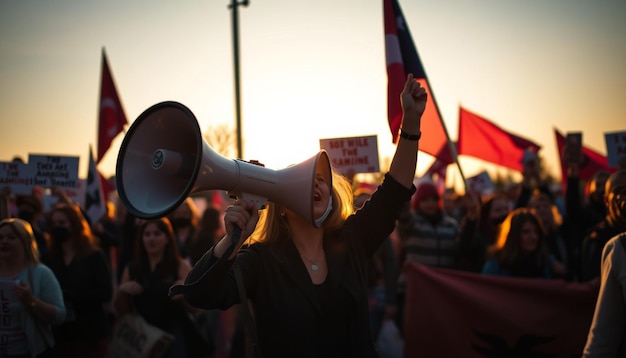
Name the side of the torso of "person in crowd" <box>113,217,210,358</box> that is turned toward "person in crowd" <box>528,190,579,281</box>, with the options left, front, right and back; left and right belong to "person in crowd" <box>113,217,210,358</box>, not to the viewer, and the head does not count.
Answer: left

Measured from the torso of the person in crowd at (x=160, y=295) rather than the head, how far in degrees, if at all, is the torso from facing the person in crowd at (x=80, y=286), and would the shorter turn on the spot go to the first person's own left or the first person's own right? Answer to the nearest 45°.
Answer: approximately 135° to the first person's own right

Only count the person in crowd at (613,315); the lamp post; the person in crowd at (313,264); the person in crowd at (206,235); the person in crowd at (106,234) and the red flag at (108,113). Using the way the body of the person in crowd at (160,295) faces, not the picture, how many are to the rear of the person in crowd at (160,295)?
4

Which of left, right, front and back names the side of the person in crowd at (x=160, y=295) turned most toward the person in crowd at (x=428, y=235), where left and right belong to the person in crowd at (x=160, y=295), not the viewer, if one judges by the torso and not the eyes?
left

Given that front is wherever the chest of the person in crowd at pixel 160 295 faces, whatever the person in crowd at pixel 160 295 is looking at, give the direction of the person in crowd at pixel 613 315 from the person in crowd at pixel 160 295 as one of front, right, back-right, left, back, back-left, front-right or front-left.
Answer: front-left

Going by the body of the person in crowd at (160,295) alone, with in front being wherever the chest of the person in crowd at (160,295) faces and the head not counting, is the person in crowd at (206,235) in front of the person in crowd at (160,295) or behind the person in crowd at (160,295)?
behind

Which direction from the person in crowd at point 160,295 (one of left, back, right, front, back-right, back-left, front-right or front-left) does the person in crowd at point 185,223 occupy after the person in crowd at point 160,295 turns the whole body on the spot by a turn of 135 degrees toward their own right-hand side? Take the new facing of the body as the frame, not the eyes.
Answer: front-right

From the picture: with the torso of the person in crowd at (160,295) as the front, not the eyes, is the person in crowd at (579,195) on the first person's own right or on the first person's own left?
on the first person's own left

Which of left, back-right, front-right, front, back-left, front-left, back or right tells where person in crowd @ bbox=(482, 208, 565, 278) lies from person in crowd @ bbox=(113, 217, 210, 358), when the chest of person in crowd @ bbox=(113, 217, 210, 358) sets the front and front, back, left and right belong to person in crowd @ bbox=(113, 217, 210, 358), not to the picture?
left

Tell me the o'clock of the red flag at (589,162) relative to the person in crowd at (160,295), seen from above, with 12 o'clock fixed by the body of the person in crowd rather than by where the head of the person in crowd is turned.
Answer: The red flag is roughly at 8 o'clock from the person in crowd.

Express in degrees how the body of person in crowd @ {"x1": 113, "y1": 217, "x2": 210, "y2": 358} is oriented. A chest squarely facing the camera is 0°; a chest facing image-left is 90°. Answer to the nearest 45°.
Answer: approximately 0°

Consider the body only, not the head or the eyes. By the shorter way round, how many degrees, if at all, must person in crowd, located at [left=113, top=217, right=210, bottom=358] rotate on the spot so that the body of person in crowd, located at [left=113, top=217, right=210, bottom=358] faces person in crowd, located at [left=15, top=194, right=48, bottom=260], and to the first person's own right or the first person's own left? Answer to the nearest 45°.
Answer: approximately 135° to the first person's own right
